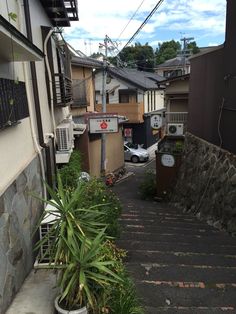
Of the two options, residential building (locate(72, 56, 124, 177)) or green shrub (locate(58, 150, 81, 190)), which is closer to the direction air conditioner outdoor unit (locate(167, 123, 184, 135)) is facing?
the green shrub

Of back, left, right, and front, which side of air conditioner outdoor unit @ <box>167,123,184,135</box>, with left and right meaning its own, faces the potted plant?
front

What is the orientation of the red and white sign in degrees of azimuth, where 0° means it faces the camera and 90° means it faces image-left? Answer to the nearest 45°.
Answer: approximately 0°

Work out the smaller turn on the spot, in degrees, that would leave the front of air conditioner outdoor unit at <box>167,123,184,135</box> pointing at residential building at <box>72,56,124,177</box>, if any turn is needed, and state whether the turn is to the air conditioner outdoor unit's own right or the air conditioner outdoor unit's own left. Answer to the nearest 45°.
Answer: approximately 90° to the air conditioner outdoor unit's own right

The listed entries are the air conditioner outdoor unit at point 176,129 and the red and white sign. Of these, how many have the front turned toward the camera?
2

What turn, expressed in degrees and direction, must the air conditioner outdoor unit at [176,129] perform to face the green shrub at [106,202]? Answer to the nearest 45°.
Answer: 0° — it already faces it

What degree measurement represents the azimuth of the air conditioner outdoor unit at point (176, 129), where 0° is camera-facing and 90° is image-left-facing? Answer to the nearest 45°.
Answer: approximately 0°
